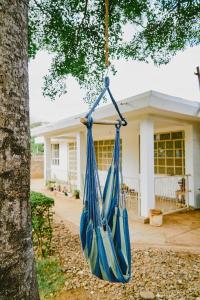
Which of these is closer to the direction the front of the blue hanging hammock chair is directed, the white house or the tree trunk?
the tree trunk

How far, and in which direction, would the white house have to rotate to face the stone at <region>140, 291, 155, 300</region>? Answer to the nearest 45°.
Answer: approximately 45° to its left

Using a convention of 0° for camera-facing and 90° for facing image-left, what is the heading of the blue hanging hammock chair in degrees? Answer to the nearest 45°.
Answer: approximately 315°

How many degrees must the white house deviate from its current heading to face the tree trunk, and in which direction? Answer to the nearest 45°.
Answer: approximately 45° to its left

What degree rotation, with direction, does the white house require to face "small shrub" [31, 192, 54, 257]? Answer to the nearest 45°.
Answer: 0° — it already faces it

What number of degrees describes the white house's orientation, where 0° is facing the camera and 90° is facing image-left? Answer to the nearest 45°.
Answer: approximately 45°

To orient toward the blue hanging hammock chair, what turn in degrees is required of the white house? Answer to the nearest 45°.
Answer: approximately 45° to its left

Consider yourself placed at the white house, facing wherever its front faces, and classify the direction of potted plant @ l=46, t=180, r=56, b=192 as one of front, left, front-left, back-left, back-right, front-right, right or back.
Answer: right

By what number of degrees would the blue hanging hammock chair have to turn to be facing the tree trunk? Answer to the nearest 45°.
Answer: approximately 45° to its right

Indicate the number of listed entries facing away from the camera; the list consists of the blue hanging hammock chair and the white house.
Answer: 0
